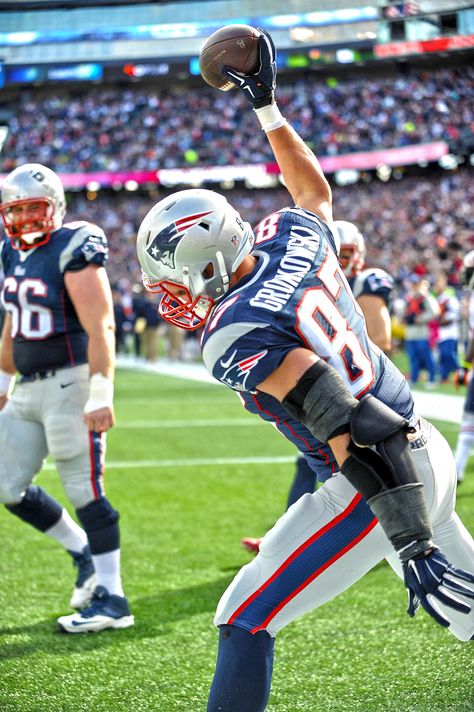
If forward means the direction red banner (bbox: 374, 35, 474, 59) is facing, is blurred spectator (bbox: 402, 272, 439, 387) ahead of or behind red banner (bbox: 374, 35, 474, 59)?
ahead

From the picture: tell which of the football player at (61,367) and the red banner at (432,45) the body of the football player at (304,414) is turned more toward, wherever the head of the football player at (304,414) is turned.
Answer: the football player

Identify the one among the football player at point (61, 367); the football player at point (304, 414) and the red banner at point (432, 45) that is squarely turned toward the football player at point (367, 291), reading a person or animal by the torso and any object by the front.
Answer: the red banner

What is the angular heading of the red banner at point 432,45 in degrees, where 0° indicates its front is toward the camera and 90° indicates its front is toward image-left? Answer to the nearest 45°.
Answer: approximately 0°

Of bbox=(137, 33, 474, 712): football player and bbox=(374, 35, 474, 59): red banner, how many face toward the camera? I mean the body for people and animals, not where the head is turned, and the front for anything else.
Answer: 1

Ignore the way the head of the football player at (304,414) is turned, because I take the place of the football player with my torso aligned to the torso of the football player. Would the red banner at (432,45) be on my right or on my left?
on my right

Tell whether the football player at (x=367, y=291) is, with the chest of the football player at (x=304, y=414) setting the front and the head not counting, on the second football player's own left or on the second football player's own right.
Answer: on the second football player's own right

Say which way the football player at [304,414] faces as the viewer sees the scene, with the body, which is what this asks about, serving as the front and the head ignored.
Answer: to the viewer's left

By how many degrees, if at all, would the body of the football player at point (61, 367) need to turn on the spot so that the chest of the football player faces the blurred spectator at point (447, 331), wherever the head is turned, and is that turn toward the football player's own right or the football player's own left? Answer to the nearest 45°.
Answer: approximately 180°

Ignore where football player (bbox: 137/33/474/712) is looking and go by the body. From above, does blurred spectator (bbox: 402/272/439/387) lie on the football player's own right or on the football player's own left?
on the football player's own right

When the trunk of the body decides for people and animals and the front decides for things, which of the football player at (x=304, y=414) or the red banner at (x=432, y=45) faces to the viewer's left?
the football player

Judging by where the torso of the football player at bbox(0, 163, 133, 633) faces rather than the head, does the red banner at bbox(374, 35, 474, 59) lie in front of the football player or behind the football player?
behind

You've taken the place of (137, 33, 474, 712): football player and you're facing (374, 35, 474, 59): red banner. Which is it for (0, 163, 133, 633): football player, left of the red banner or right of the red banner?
left

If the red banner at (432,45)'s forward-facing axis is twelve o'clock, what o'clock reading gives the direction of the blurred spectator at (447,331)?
The blurred spectator is roughly at 12 o'clock from the red banner.

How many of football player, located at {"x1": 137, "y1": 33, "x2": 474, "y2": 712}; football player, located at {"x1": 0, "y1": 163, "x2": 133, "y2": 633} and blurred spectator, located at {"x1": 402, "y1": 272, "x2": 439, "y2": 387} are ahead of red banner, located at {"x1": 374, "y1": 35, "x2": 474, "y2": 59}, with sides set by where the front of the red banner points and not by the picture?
3
